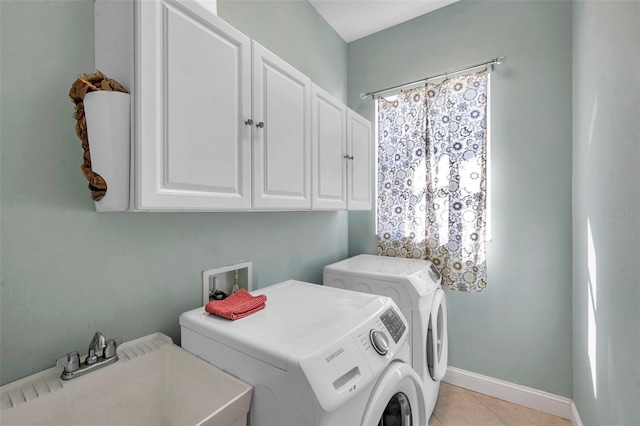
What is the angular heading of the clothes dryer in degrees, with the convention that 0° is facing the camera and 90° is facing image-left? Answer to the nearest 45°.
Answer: approximately 270°

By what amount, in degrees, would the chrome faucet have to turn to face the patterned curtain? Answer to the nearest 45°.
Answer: approximately 45° to its left

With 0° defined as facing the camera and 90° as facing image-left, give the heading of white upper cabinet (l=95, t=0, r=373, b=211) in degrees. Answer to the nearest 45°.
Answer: approximately 315°

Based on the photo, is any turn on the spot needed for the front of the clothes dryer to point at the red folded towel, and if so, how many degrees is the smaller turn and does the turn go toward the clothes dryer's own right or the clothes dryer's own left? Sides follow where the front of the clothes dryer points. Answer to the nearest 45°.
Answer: approximately 135° to the clothes dryer's own right
